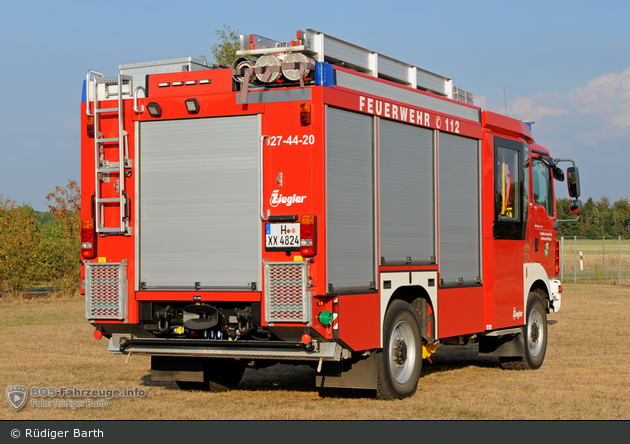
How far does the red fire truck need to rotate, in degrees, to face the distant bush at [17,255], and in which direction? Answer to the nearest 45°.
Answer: approximately 90° to its left

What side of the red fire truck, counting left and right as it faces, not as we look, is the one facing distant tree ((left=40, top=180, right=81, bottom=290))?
left

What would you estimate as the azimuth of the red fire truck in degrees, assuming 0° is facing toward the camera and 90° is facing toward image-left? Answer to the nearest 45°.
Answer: approximately 225°
